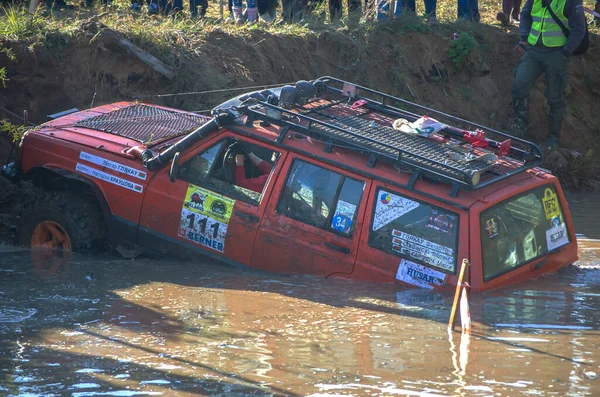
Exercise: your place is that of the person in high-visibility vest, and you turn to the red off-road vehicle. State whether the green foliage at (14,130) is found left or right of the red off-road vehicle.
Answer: right

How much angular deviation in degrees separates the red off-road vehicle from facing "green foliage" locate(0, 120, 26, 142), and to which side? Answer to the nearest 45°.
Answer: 0° — it already faces it

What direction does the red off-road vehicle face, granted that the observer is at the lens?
facing away from the viewer and to the left of the viewer

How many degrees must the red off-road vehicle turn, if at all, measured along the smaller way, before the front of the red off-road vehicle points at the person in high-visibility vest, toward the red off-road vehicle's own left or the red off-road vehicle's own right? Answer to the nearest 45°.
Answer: approximately 90° to the red off-road vehicle's own right

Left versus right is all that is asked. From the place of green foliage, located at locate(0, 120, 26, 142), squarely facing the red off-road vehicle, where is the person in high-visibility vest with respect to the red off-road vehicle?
left

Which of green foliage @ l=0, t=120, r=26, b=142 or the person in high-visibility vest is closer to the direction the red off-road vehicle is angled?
the green foliage
